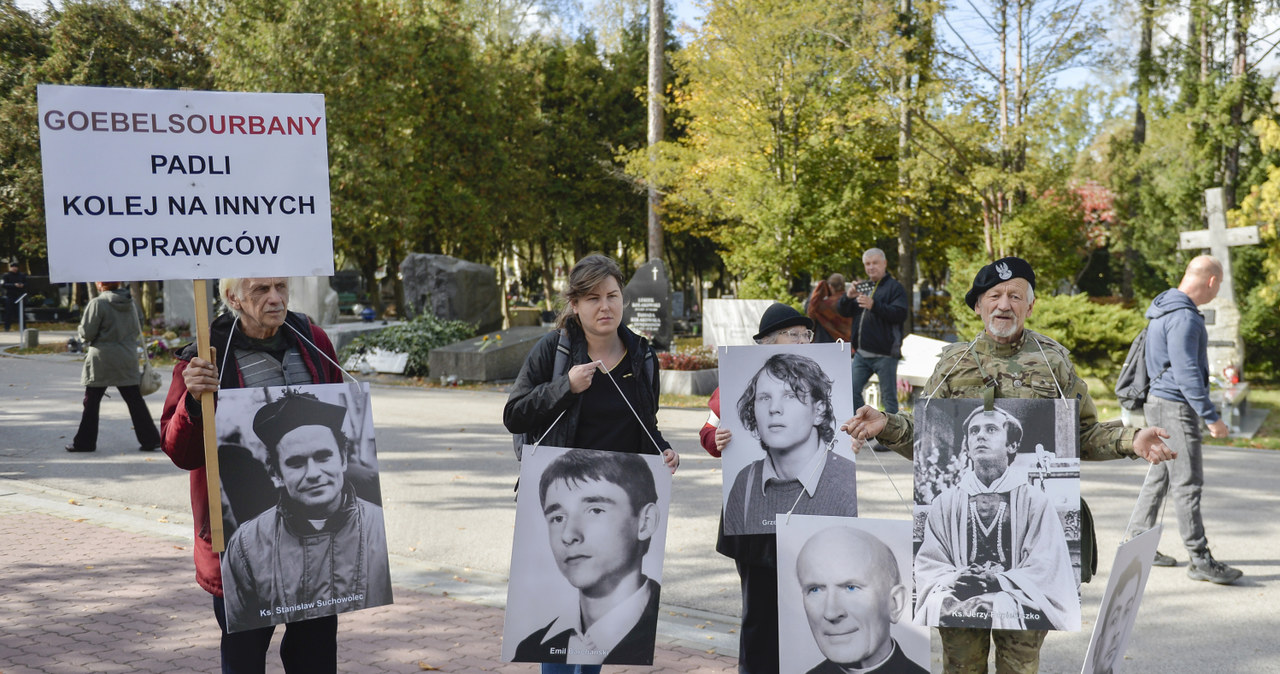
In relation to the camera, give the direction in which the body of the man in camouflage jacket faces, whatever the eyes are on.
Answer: toward the camera

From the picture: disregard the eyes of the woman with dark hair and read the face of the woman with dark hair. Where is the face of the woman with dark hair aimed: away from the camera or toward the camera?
toward the camera

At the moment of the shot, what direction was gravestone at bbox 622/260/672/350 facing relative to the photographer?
facing the viewer

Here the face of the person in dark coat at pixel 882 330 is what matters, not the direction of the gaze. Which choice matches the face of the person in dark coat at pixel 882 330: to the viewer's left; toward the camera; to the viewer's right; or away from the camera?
toward the camera

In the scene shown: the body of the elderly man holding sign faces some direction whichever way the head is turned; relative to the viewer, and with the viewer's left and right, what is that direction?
facing the viewer and to the right of the viewer

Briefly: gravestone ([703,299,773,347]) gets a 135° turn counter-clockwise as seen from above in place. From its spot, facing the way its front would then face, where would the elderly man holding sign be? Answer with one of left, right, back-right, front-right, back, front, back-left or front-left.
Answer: back-right

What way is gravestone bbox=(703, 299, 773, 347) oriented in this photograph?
toward the camera

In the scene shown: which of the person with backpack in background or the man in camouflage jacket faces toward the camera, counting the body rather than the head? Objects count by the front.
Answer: the man in camouflage jacket
